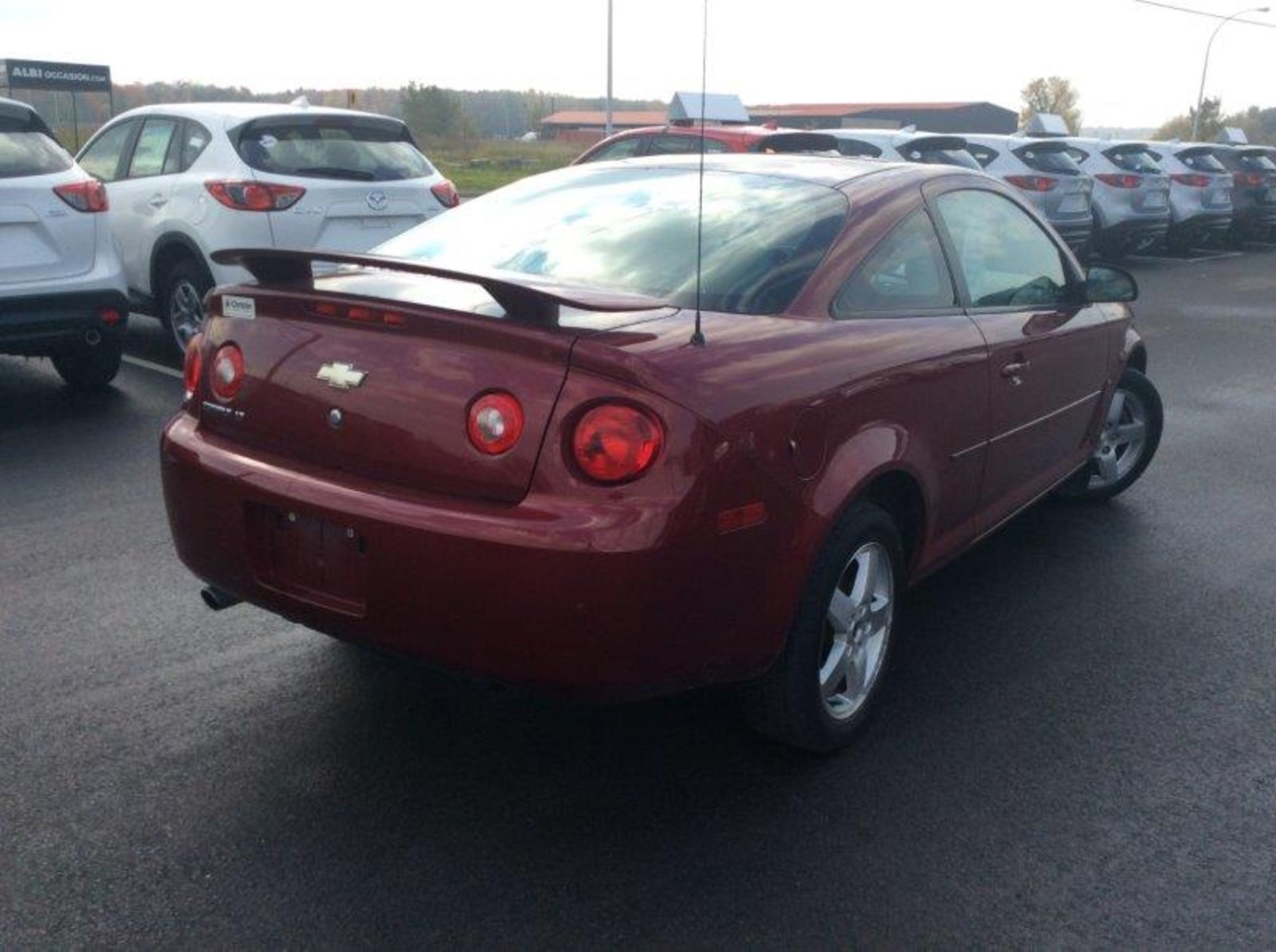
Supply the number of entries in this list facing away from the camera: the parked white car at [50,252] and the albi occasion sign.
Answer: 1

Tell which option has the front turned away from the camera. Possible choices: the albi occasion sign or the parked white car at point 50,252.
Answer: the parked white car

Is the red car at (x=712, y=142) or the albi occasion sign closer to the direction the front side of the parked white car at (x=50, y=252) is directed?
the albi occasion sign

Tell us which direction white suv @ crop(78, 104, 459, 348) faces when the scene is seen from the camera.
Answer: facing away from the viewer and to the left of the viewer

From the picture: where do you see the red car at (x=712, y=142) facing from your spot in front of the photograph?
facing away from the viewer and to the left of the viewer

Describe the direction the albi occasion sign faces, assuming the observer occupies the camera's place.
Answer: facing the viewer

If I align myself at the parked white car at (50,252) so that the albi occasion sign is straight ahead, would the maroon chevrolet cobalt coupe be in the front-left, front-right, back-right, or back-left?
back-right

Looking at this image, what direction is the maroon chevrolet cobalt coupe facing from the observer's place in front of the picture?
facing away from the viewer and to the right of the viewer

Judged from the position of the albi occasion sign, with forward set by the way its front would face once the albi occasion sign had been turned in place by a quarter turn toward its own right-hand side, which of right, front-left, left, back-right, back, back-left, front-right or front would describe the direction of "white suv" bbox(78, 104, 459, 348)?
left

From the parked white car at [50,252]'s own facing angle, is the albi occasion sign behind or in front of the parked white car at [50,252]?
in front

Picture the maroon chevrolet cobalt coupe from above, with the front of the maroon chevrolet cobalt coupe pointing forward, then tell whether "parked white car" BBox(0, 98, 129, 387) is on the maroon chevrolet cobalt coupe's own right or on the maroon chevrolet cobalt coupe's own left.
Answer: on the maroon chevrolet cobalt coupe's own left

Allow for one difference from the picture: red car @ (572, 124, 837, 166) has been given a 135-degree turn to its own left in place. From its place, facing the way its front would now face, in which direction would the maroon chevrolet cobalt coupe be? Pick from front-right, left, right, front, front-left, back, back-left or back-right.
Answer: front

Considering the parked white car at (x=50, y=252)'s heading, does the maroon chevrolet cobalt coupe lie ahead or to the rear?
to the rear

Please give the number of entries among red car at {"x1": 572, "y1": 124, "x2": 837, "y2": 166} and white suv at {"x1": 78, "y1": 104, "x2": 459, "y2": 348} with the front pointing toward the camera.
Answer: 0

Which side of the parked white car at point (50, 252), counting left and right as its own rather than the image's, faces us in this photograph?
back

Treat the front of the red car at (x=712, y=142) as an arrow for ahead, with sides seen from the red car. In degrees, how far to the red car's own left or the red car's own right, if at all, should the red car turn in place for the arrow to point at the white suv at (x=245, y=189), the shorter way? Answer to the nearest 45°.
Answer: approximately 90° to the red car's own left

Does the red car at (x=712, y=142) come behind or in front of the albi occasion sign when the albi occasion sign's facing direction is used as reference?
in front
